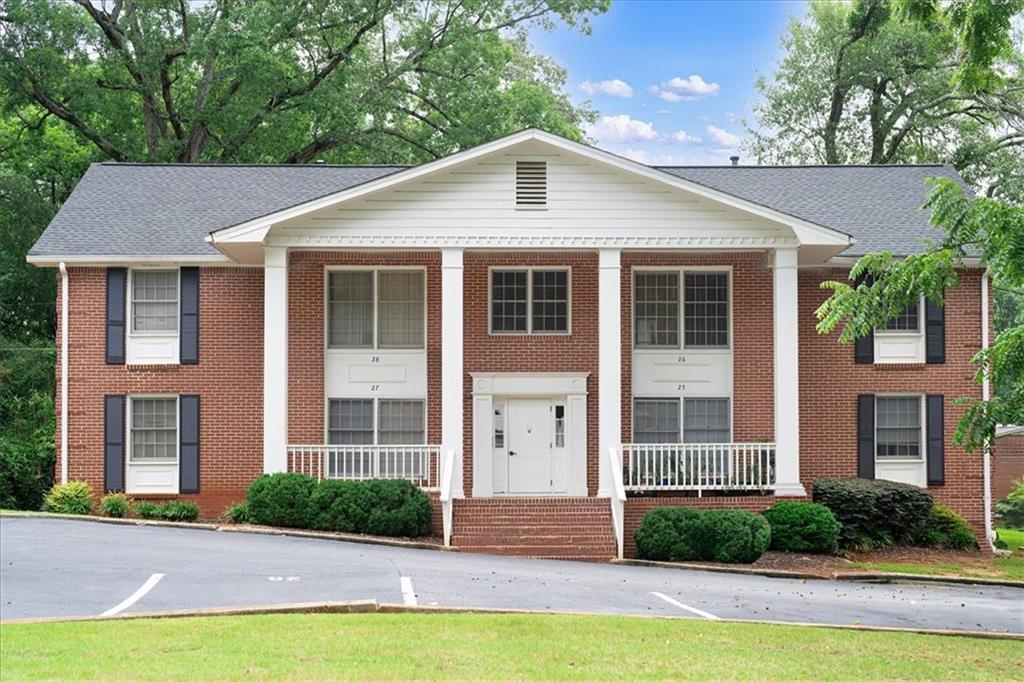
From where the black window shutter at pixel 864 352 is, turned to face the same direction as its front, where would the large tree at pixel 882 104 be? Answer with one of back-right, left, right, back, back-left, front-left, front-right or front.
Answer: back

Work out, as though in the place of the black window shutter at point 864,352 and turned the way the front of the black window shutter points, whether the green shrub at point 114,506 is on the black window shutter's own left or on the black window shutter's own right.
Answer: on the black window shutter's own right

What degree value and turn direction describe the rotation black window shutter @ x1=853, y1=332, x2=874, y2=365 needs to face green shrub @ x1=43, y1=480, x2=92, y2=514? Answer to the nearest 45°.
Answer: approximately 90° to its right

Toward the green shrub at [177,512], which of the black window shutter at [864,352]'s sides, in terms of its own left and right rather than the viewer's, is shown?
right

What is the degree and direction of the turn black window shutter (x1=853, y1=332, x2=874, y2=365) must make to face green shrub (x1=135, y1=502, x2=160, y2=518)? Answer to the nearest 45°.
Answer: approximately 90° to its right

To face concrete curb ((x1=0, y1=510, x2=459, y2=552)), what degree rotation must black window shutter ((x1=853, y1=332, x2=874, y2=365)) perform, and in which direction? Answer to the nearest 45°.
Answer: approximately 45° to its right

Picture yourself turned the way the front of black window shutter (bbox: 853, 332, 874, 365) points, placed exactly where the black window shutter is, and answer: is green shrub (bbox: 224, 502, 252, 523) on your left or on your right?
on your right

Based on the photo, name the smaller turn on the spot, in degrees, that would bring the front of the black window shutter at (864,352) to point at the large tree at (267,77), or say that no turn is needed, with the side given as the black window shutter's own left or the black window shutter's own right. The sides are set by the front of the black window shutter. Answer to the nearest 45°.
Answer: approximately 135° to the black window shutter's own right

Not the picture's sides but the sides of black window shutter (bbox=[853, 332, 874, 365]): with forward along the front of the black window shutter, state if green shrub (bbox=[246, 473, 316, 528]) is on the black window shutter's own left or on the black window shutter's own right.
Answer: on the black window shutter's own right

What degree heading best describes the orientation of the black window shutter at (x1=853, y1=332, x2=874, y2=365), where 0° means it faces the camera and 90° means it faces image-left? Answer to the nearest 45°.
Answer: approximately 0°
